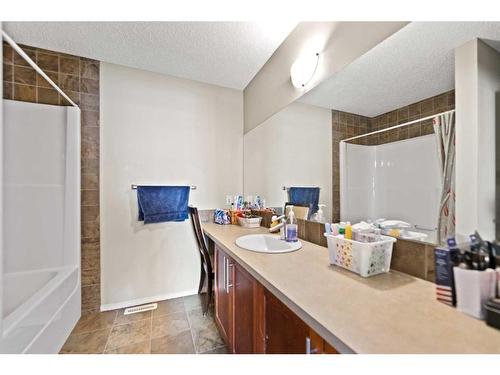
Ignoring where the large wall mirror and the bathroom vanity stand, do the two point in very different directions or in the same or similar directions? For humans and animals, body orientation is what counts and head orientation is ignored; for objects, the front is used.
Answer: same or similar directions

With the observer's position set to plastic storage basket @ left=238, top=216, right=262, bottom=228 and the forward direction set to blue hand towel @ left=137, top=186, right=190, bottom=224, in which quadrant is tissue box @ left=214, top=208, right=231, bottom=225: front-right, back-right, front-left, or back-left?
front-right

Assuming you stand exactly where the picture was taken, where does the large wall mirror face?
facing the viewer and to the left of the viewer

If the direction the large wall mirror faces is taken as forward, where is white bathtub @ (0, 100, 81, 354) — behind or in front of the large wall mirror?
in front

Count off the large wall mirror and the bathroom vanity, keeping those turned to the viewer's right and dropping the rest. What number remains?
0
